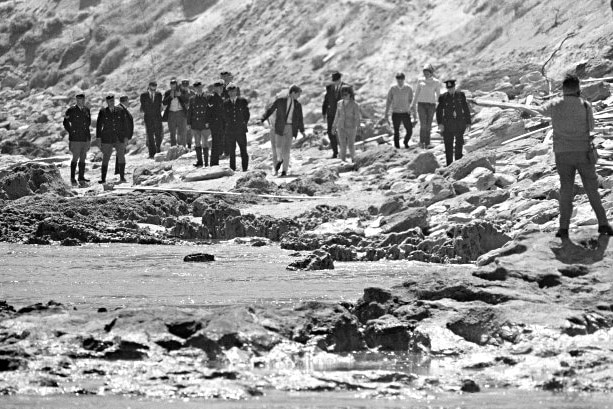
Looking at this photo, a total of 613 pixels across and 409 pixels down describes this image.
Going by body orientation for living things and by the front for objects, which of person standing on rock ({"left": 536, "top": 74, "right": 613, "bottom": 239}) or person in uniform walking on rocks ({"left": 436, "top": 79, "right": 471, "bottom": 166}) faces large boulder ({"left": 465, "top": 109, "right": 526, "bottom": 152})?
person standing on rock ({"left": 536, "top": 74, "right": 613, "bottom": 239})

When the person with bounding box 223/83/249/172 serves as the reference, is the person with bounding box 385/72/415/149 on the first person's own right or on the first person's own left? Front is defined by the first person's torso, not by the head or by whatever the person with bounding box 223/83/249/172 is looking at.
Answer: on the first person's own left

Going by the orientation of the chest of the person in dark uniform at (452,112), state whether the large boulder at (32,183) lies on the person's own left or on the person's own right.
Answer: on the person's own right

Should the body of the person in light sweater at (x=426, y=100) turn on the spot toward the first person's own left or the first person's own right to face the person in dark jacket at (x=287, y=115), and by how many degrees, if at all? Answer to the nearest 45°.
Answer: approximately 90° to the first person's own right

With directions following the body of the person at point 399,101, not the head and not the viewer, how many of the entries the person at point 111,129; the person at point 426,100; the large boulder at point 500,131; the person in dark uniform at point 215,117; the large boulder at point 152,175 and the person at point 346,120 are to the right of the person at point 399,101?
4

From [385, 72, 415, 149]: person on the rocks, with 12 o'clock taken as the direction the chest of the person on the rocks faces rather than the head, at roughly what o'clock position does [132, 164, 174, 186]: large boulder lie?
The large boulder is roughly at 3 o'clock from the person on the rocks.

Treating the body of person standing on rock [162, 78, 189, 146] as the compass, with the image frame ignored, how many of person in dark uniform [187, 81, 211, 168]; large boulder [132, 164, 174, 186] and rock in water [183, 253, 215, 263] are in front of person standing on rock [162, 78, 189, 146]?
3

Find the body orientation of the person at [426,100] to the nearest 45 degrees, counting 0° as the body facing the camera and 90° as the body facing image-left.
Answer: approximately 0°

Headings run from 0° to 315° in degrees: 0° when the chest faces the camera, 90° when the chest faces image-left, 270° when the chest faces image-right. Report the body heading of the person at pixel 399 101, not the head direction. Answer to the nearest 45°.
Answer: approximately 0°
